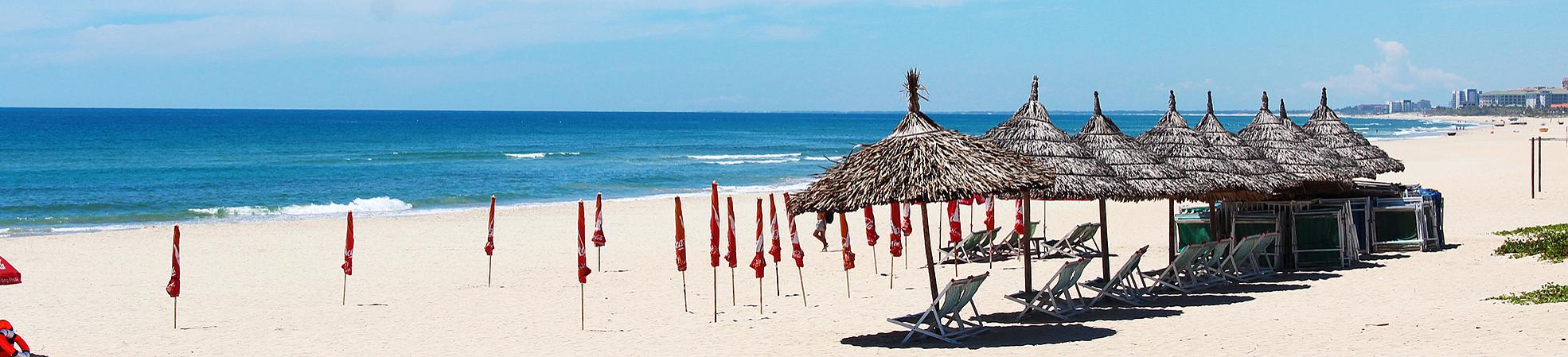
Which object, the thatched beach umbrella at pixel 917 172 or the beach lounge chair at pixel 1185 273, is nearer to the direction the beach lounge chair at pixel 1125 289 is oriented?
the thatched beach umbrella

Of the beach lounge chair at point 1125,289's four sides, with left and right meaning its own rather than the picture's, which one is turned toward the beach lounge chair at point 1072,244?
right

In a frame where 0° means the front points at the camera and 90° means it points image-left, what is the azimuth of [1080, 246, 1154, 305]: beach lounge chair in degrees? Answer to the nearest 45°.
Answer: approximately 90°

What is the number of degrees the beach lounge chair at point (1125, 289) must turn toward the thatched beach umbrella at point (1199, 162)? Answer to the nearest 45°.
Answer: approximately 135° to its right

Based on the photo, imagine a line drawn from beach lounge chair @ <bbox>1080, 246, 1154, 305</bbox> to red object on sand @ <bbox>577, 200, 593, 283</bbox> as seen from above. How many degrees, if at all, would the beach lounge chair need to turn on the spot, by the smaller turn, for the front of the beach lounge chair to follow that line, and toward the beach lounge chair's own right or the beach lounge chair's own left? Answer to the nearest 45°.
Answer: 0° — it already faces it

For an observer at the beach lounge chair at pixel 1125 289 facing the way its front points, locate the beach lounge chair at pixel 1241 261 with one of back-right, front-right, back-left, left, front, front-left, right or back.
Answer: back-right
